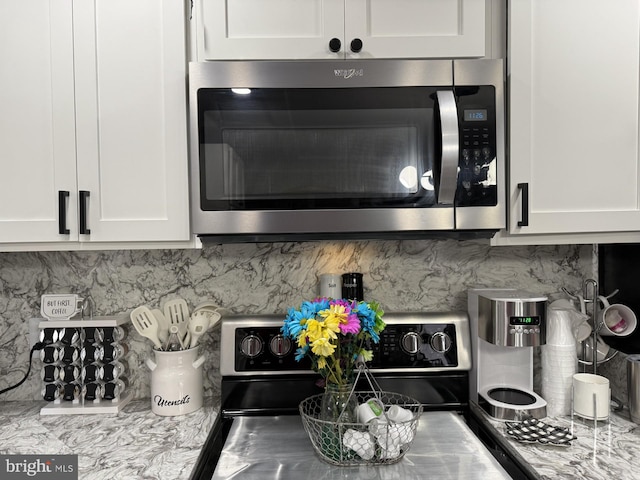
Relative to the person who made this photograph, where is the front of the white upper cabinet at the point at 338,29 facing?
facing the viewer

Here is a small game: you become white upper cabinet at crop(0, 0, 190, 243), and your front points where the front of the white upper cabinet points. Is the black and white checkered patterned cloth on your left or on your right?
on your left

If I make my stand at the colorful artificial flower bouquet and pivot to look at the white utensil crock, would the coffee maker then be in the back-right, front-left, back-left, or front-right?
back-right

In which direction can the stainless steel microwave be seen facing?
toward the camera

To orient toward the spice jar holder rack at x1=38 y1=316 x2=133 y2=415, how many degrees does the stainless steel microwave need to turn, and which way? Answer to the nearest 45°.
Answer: approximately 90° to its right

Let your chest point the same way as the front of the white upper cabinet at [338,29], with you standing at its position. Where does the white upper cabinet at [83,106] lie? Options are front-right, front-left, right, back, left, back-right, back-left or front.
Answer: right

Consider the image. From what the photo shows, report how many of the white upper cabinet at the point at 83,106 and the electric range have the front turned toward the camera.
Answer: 2

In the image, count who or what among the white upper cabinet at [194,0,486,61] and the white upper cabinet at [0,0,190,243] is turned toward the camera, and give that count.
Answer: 2

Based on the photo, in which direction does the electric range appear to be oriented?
toward the camera

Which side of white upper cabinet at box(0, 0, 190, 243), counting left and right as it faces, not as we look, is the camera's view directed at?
front
